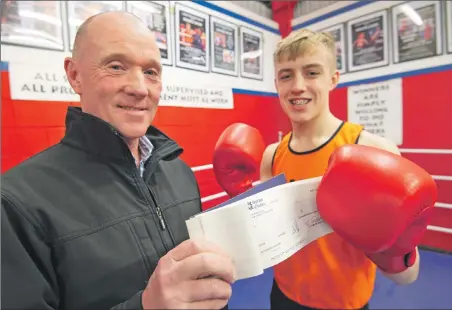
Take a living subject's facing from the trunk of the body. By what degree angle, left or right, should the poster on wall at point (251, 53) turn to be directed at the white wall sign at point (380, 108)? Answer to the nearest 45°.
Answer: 0° — it already faces it

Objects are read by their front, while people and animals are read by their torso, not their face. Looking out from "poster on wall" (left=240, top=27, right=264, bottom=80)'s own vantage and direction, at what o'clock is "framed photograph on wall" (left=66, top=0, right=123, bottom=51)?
The framed photograph on wall is roughly at 4 o'clock from the poster on wall.

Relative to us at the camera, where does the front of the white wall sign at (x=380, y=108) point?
facing the viewer and to the left of the viewer

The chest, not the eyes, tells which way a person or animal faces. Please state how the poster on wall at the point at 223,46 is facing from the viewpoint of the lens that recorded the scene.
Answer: facing the viewer and to the right of the viewer

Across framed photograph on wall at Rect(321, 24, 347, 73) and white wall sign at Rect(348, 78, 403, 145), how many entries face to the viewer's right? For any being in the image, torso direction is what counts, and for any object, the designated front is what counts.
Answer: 0

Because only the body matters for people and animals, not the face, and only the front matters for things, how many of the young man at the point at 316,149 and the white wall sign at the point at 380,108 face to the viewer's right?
0

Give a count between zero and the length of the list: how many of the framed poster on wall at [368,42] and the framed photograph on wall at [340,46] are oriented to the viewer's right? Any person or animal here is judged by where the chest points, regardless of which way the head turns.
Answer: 0
